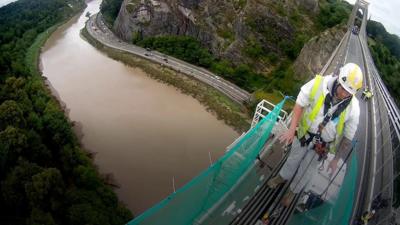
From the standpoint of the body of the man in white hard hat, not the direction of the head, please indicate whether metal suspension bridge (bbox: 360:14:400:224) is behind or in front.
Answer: behind

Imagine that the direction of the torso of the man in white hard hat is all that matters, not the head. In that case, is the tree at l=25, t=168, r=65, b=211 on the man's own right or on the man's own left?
on the man's own right

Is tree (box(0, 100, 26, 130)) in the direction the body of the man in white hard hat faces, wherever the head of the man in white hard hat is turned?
no

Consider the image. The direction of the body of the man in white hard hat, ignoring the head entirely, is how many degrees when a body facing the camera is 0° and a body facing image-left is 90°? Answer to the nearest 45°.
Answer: approximately 0°
